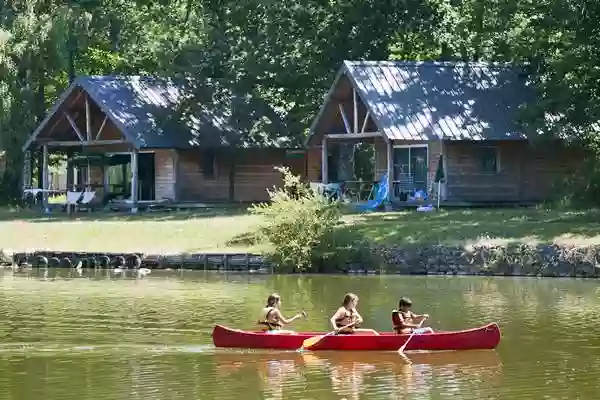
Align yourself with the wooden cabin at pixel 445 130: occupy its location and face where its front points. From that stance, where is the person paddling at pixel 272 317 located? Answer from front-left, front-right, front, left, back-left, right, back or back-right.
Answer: front-left

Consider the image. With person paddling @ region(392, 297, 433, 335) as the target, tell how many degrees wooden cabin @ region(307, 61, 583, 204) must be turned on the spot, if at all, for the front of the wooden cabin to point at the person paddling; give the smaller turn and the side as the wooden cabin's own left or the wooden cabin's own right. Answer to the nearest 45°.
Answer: approximately 45° to the wooden cabin's own left

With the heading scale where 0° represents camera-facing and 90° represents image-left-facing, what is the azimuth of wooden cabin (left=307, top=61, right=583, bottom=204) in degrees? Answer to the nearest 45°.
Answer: approximately 45°

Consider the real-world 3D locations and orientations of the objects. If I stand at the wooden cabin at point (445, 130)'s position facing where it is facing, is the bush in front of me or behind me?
in front

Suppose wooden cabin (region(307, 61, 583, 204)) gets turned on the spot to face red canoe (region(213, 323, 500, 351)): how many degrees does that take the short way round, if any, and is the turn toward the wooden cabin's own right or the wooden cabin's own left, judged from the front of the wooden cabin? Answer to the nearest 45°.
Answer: approximately 45° to the wooden cabin's own left
